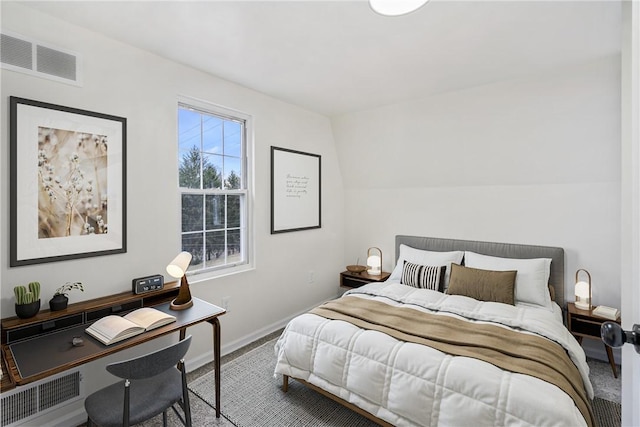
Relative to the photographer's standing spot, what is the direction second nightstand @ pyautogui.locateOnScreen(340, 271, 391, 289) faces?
facing the viewer and to the left of the viewer

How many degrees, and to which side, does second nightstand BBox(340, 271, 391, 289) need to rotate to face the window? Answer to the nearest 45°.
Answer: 0° — it already faces it

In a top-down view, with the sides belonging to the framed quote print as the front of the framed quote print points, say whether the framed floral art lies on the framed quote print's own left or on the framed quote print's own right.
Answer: on the framed quote print's own right

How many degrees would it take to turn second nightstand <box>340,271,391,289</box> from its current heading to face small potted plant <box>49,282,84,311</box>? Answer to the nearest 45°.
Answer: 0° — it already faces it

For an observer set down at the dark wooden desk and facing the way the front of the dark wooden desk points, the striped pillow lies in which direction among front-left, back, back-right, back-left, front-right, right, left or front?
front-left

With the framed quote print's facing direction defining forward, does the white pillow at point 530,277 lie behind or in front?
in front

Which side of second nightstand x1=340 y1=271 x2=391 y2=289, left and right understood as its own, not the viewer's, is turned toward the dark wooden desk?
front

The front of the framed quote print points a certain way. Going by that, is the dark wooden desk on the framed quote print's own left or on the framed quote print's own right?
on the framed quote print's own right

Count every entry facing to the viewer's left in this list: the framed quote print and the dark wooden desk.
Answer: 0

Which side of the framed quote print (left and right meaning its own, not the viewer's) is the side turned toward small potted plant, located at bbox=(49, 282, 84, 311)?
right

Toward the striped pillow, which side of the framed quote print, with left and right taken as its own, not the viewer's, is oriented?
front

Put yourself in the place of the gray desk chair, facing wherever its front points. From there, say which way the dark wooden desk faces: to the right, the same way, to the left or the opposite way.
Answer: the opposite way

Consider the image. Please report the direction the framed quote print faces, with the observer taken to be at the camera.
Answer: facing the viewer and to the right of the viewer

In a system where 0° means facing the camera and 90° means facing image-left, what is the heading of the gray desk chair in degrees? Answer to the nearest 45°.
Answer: approximately 135°

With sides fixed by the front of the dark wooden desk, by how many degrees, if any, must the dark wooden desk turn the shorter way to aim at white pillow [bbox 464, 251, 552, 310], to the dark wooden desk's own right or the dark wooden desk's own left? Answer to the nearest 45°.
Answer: approximately 45° to the dark wooden desk's own left
